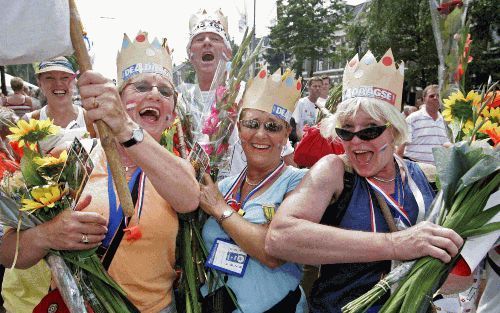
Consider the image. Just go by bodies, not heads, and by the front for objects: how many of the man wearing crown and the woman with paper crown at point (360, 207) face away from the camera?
0

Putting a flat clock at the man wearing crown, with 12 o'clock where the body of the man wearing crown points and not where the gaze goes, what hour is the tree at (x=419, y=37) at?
The tree is roughly at 7 o'clock from the man wearing crown.

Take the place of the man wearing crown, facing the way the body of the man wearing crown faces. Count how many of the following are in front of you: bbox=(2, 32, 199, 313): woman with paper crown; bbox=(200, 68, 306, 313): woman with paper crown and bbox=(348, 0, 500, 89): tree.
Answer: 2

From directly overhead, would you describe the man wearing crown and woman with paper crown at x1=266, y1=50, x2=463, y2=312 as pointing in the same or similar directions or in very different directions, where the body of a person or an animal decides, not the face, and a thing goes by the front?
same or similar directions

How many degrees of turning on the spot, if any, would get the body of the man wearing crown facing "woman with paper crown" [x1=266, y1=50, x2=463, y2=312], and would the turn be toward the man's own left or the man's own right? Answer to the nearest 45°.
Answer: approximately 45° to the man's own left

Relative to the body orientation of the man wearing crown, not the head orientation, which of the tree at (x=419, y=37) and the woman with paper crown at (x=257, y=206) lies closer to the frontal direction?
the woman with paper crown

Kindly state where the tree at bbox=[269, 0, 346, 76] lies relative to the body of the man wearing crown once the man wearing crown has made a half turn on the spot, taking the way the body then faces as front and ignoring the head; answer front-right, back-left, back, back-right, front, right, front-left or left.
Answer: front

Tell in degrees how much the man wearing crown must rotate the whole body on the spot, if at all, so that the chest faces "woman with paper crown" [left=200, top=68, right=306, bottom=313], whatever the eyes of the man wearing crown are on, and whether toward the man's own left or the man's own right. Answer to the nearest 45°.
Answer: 0° — they already face them

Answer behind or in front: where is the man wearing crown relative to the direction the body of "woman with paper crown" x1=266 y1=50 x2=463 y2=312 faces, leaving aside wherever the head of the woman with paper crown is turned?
behind

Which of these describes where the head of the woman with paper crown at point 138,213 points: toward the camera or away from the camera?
toward the camera

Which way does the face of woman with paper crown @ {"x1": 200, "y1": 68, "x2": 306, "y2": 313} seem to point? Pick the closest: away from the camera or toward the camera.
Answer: toward the camera

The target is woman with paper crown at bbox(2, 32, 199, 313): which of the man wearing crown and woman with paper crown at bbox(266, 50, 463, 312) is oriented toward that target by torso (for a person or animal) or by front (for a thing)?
the man wearing crown

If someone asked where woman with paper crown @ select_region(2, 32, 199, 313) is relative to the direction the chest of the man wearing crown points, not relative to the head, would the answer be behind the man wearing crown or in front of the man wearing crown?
in front

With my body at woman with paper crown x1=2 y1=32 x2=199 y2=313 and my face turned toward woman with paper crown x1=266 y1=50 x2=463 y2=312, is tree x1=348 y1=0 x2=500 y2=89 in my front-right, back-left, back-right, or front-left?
front-left

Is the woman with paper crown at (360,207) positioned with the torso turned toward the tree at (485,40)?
no

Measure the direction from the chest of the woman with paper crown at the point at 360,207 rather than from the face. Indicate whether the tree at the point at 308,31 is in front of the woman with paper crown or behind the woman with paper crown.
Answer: behind

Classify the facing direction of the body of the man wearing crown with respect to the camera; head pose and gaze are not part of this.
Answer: toward the camera
